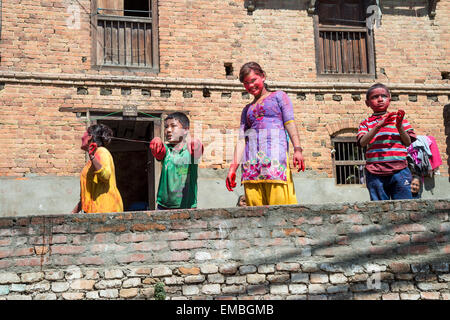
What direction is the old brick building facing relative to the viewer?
toward the camera

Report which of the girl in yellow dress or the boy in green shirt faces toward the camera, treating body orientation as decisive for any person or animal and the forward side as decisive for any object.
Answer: the boy in green shirt

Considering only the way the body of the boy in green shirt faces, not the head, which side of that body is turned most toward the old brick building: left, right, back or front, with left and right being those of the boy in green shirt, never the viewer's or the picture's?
back

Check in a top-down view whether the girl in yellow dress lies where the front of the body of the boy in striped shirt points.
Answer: no

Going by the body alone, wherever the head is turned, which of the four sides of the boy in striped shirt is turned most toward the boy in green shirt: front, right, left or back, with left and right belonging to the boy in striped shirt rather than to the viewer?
right

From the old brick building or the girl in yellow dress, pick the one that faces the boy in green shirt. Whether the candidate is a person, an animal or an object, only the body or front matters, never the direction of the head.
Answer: the old brick building

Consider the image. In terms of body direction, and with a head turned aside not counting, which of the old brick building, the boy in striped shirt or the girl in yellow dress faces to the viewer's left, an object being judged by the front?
the girl in yellow dress

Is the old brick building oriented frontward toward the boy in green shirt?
yes

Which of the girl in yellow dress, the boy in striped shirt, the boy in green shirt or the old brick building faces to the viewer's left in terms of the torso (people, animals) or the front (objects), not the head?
the girl in yellow dress

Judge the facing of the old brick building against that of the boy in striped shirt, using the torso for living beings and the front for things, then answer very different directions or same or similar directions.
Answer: same or similar directions

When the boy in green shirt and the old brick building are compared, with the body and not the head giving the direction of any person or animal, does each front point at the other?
no

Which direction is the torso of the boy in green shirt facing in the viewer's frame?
toward the camera

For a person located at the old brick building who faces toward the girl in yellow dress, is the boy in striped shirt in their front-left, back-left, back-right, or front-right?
front-left

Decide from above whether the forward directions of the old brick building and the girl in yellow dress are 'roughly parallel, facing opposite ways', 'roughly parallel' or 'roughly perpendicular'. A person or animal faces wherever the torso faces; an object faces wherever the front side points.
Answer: roughly perpendicular

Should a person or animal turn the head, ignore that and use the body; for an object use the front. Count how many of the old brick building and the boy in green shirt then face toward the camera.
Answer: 2

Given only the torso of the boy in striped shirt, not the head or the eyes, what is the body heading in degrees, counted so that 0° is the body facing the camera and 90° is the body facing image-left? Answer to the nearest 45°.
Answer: approximately 0°
